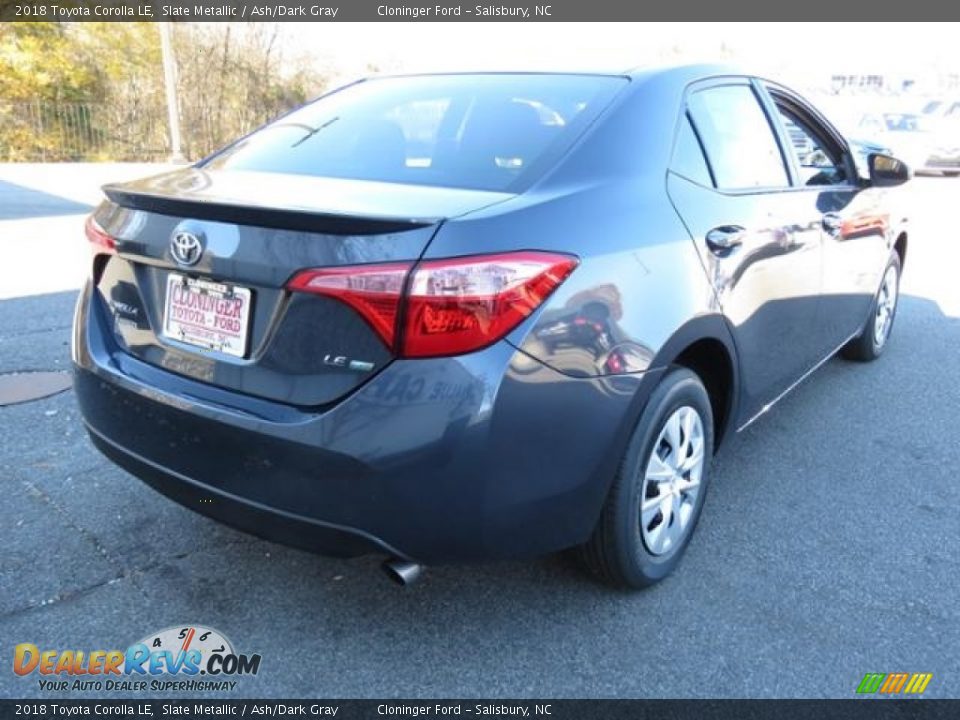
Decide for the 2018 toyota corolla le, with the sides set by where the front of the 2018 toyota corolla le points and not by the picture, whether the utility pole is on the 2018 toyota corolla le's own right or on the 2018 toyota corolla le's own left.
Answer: on the 2018 toyota corolla le's own left

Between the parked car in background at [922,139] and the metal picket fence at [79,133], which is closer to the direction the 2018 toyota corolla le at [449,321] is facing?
the parked car in background

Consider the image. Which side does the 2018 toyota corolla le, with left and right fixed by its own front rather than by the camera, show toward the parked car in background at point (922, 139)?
front

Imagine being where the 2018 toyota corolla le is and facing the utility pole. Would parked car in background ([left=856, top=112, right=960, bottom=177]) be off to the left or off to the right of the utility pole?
right

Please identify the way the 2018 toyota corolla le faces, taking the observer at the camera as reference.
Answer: facing away from the viewer and to the right of the viewer

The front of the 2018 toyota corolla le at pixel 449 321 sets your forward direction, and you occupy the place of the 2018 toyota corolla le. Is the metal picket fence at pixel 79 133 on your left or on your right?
on your left
